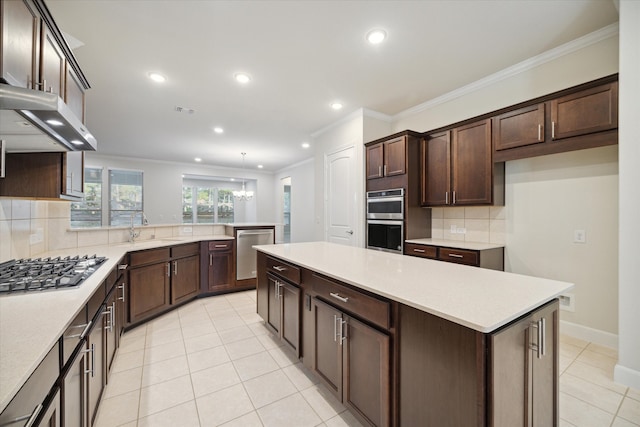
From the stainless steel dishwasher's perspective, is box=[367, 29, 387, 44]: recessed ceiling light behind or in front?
in front

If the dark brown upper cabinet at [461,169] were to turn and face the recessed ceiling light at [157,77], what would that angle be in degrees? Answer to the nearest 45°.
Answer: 0° — it already faces it

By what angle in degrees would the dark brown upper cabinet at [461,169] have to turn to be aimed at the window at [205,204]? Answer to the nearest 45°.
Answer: approximately 45° to its right

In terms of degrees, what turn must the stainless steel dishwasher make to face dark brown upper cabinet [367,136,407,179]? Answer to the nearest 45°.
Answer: approximately 45° to its left

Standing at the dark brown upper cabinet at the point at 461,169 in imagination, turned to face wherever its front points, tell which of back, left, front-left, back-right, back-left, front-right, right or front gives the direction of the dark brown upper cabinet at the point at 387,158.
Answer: front-right

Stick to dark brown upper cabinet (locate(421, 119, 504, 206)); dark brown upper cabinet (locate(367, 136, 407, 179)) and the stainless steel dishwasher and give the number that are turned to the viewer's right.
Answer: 0

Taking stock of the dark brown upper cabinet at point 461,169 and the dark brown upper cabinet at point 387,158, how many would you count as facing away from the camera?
0

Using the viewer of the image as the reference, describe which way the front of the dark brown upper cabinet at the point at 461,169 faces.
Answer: facing the viewer and to the left of the viewer

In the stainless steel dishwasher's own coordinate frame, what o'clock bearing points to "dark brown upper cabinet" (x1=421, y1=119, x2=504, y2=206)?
The dark brown upper cabinet is roughly at 10 o'clock from the stainless steel dishwasher.

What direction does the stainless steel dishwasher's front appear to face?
toward the camera

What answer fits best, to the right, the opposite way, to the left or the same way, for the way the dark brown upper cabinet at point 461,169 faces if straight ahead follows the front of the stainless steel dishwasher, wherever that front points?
to the right

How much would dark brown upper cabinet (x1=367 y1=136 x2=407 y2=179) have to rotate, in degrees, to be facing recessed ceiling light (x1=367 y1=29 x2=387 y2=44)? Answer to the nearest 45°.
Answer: approximately 45° to its left

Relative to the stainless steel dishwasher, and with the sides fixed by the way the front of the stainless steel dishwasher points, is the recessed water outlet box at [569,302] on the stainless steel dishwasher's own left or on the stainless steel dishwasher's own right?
on the stainless steel dishwasher's own left

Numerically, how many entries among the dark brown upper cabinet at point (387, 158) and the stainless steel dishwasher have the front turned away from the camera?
0
